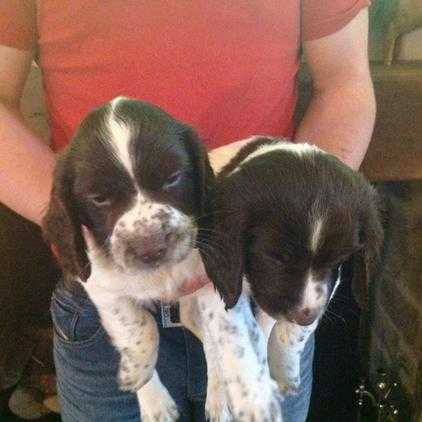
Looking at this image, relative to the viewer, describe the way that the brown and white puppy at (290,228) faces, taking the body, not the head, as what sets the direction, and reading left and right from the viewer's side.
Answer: facing the viewer

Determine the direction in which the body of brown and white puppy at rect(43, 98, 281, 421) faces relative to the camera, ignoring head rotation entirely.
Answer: toward the camera

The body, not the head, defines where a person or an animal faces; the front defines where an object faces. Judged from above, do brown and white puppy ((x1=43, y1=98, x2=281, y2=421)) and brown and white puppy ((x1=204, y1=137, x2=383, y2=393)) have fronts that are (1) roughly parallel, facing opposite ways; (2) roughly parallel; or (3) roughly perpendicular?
roughly parallel

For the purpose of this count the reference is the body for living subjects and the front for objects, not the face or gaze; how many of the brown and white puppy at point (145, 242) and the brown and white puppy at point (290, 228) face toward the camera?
2
